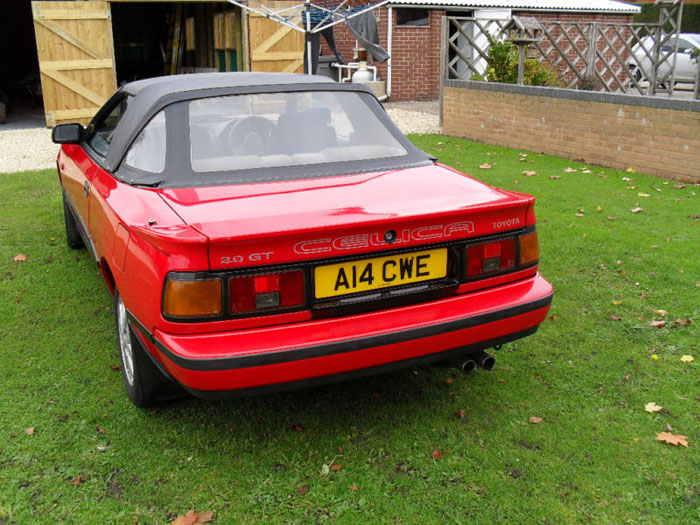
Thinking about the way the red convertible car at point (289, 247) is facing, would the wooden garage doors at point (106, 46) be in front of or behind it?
in front

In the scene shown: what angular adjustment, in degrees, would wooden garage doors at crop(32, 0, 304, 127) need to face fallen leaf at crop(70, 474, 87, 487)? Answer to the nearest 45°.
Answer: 0° — it already faces it

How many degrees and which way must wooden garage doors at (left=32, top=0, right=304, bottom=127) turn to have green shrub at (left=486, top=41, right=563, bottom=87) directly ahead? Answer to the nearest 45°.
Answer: approximately 45° to its left

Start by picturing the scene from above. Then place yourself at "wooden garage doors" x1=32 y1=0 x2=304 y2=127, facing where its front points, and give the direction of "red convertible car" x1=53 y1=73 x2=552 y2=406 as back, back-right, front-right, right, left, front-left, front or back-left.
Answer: front

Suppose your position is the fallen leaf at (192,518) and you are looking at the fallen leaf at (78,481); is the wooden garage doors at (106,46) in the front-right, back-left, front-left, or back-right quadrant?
front-right

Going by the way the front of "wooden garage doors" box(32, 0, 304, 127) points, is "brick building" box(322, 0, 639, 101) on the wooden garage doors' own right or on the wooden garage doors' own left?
on the wooden garage doors' own left

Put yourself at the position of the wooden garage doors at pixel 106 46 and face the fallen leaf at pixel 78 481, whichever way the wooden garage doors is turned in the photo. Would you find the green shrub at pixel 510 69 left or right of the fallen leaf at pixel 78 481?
left

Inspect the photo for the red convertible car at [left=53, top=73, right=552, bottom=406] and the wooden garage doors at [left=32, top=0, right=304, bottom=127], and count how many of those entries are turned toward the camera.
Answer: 1

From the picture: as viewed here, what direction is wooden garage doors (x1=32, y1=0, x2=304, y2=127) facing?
toward the camera

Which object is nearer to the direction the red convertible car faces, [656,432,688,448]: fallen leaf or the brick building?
the brick building

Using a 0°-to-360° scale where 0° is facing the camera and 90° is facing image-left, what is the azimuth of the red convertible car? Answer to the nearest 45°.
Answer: approximately 135°

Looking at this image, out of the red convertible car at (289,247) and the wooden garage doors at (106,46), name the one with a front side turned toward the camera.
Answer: the wooden garage doors

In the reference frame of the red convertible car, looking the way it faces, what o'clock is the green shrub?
The green shrub is roughly at 2 o'clock from the red convertible car.

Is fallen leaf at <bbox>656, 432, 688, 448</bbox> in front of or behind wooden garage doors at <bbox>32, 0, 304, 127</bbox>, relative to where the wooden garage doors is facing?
in front

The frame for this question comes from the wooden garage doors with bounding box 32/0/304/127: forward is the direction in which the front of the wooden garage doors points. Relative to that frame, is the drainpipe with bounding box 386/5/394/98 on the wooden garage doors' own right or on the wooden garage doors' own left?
on the wooden garage doors' own left

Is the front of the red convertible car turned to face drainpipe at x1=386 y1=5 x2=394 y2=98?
no

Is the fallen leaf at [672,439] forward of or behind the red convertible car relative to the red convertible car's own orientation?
behind
